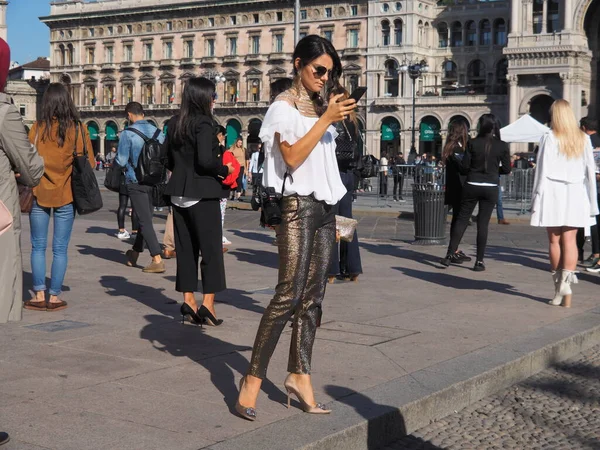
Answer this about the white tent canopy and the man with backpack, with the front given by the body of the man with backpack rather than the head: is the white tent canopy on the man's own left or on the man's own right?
on the man's own right

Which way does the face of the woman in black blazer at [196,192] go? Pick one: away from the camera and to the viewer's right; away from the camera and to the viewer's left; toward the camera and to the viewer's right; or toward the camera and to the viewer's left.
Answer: away from the camera and to the viewer's right

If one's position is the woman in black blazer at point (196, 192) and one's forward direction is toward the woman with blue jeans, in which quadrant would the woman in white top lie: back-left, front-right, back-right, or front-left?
back-left

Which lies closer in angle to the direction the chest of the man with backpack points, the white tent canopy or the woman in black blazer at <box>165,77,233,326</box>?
the white tent canopy

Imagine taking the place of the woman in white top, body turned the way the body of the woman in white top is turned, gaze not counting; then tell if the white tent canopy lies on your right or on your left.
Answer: on your left

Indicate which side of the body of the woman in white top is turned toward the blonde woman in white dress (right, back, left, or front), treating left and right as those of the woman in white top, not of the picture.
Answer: left

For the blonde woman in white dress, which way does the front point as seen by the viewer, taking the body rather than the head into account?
away from the camera

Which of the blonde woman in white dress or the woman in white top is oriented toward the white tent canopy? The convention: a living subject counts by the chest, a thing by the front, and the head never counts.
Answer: the blonde woman in white dress

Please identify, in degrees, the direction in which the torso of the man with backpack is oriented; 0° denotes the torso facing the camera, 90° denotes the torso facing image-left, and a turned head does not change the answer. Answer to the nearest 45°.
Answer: approximately 135°
